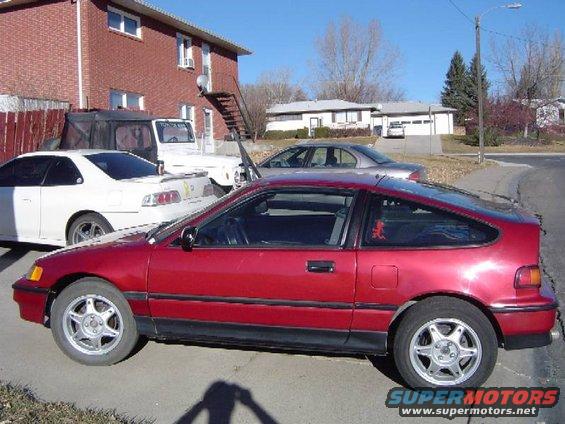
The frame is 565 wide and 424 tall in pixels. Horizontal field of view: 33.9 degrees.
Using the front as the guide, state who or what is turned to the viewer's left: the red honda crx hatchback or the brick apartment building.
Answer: the red honda crx hatchback

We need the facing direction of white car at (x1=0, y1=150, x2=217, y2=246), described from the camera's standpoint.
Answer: facing away from the viewer and to the left of the viewer

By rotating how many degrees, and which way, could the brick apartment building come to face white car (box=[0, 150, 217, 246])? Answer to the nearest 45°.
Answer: approximately 45° to its right

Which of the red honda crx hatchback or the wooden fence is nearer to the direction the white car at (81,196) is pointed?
the wooden fence

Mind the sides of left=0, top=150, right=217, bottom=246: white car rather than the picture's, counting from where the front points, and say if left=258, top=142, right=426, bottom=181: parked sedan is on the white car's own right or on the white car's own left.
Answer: on the white car's own right

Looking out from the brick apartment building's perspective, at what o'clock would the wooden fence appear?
The wooden fence is roughly at 2 o'clock from the brick apartment building.

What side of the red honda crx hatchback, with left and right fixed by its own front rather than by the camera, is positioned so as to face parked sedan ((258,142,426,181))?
right

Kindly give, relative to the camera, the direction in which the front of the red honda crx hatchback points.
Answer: facing to the left of the viewer

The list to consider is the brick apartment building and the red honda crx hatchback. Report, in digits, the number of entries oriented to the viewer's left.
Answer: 1

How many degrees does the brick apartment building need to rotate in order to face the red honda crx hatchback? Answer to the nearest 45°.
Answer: approximately 45° to its right

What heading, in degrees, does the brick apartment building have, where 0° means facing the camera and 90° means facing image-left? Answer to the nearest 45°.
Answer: approximately 315°

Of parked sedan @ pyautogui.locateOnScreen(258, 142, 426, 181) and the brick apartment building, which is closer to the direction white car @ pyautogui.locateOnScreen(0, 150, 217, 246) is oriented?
the brick apartment building
